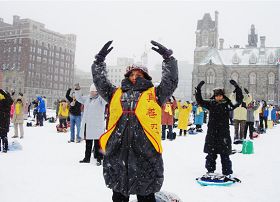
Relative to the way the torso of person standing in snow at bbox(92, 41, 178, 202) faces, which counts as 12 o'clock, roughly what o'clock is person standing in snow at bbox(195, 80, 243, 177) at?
person standing in snow at bbox(195, 80, 243, 177) is roughly at 7 o'clock from person standing in snow at bbox(92, 41, 178, 202).

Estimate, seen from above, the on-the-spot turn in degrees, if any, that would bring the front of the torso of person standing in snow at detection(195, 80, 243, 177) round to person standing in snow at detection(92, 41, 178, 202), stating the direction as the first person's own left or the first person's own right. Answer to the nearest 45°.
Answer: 0° — they already face them

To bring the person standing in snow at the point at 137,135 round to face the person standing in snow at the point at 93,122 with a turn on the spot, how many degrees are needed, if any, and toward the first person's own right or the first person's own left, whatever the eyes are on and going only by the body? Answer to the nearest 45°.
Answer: approximately 180°

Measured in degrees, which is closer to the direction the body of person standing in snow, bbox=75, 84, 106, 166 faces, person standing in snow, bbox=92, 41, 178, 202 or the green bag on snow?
the person standing in snow

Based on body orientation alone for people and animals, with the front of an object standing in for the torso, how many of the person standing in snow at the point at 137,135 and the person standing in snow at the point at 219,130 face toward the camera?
2

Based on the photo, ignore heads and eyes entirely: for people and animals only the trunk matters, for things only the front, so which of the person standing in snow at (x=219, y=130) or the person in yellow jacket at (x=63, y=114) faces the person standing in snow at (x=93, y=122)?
the person in yellow jacket

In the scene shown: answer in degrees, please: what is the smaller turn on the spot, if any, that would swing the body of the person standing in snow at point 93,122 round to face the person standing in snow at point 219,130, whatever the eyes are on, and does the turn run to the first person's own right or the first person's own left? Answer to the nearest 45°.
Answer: approximately 90° to the first person's own left

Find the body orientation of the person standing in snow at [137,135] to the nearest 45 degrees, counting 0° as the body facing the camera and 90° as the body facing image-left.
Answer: approximately 0°

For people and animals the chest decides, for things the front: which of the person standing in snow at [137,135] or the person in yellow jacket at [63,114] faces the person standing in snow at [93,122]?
the person in yellow jacket

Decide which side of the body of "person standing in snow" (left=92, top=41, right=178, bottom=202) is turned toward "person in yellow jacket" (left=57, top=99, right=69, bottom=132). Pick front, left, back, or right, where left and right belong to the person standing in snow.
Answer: back

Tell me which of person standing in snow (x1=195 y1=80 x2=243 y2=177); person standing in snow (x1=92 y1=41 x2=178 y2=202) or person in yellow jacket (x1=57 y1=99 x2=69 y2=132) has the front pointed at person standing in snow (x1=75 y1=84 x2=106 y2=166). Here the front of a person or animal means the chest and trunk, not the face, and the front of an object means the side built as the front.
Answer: the person in yellow jacket
